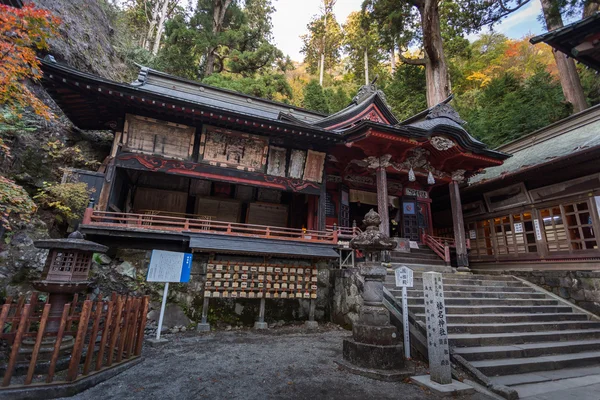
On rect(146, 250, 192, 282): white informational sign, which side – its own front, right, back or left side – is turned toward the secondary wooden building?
left

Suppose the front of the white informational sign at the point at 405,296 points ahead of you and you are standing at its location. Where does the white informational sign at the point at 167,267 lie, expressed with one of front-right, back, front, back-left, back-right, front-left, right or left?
right

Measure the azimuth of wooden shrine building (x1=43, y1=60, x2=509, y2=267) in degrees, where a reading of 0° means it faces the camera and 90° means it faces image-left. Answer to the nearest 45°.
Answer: approximately 315°

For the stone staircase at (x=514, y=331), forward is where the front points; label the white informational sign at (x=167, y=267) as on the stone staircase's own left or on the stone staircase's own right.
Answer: on the stone staircase's own right

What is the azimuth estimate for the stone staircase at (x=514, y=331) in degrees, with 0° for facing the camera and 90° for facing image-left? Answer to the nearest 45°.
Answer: approximately 0°

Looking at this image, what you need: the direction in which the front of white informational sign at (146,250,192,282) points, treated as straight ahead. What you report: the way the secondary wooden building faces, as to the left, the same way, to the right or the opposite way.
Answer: to the right

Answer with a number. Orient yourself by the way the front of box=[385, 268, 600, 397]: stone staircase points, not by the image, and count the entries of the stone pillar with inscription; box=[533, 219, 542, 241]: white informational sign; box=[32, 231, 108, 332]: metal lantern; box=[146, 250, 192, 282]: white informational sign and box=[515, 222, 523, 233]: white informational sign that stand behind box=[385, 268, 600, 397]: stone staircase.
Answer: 2

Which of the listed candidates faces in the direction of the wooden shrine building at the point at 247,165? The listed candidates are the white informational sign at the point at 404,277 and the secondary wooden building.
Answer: the secondary wooden building

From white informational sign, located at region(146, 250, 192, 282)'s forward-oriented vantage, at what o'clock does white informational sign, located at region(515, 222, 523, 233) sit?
white informational sign, located at region(515, 222, 523, 233) is roughly at 9 o'clock from white informational sign, located at region(146, 250, 192, 282).

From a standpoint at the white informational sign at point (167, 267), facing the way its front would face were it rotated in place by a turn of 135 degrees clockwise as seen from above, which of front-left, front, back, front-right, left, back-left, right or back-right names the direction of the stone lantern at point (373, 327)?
back
